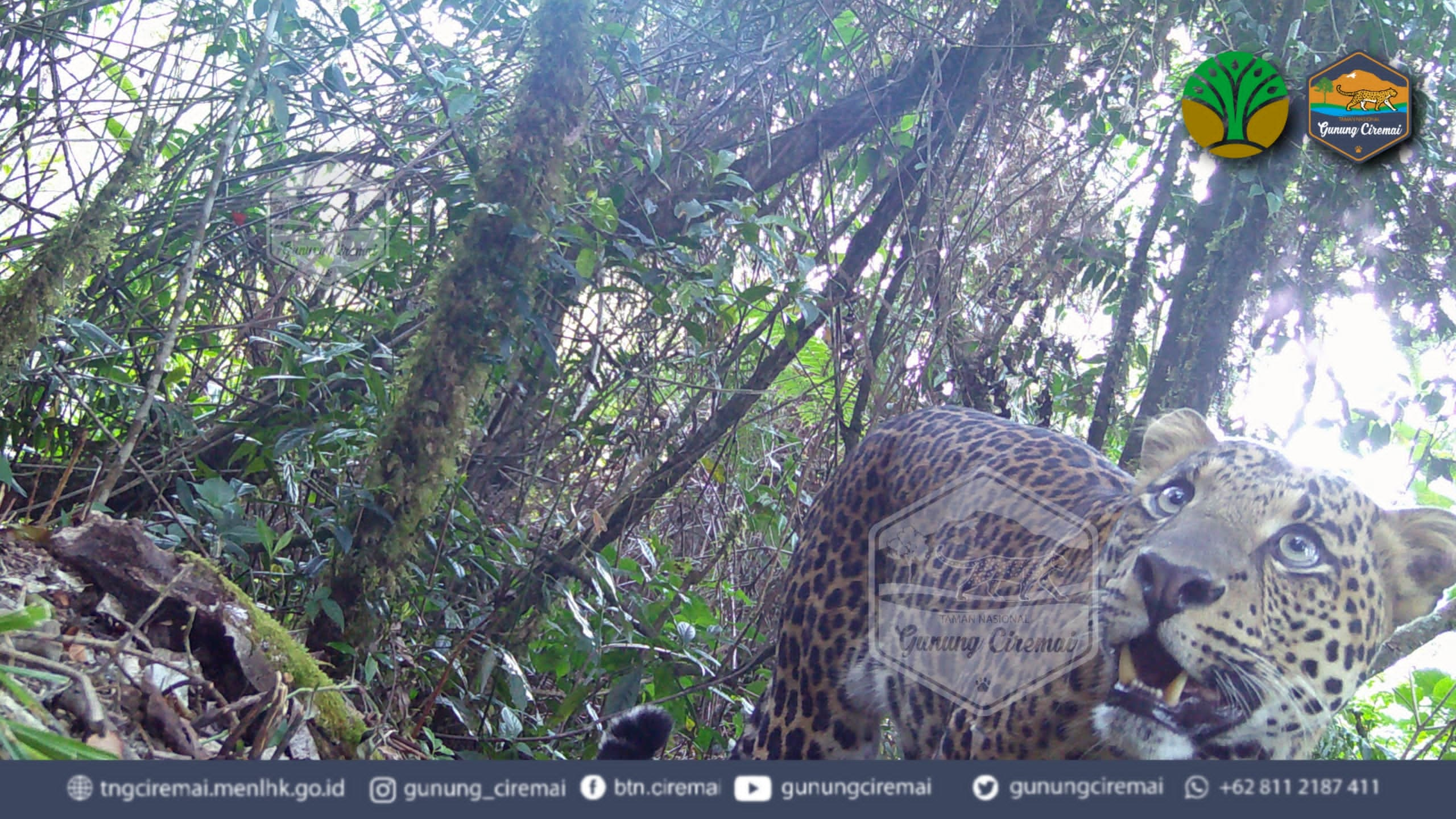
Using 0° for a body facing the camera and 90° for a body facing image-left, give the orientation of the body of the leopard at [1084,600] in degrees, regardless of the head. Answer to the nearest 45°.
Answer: approximately 315°

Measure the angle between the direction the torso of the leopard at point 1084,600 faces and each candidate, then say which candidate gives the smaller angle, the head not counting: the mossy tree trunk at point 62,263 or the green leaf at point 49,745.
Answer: the green leaf

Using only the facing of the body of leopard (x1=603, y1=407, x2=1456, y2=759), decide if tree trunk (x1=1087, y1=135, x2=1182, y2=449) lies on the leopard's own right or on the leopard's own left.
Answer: on the leopard's own left

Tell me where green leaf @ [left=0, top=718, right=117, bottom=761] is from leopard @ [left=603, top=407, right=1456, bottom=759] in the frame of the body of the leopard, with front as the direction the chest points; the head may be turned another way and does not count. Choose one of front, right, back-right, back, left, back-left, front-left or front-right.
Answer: right

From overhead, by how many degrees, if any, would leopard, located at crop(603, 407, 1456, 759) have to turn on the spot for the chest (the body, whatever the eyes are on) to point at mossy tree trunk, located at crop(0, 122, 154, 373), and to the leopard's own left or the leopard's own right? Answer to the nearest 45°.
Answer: approximately 135° to the leopard's own right
